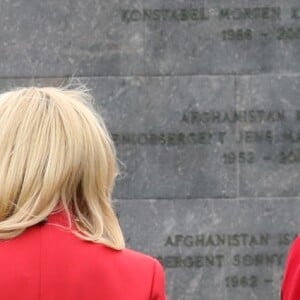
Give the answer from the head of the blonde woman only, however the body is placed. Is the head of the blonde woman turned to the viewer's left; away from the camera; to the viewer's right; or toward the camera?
away from the camera

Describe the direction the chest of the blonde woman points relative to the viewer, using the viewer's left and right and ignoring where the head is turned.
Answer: facing away from the viewer
